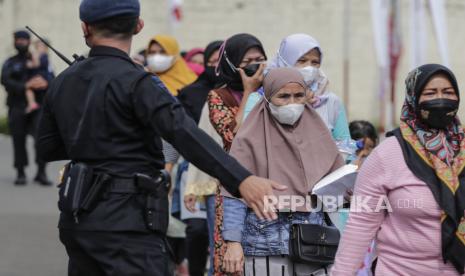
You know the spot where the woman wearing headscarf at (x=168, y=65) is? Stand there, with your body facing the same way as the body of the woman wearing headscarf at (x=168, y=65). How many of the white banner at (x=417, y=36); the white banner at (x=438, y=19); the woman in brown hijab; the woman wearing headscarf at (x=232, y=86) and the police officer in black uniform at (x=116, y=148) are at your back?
2

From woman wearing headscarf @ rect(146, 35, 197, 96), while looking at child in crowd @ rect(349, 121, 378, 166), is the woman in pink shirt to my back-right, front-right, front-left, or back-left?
front-right

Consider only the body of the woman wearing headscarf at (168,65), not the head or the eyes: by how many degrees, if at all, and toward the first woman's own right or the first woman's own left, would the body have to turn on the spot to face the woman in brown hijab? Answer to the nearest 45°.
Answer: approximately 45° to the first woman's own left

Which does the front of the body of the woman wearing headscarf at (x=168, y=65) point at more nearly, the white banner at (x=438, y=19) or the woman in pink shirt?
the woman in pink shirt

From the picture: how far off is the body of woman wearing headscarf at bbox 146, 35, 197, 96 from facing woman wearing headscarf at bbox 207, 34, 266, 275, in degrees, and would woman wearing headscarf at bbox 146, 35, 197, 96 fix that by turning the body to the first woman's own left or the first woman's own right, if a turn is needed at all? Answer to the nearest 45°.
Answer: approximately 45° to the first woman's own left

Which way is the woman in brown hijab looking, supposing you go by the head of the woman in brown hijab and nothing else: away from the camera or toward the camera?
toward the camera

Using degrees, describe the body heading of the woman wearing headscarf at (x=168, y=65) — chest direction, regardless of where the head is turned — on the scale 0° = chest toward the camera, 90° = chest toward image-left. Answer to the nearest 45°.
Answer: approximately 45°

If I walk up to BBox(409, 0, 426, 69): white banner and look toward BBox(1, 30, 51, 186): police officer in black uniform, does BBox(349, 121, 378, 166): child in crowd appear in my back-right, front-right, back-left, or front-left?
front-left

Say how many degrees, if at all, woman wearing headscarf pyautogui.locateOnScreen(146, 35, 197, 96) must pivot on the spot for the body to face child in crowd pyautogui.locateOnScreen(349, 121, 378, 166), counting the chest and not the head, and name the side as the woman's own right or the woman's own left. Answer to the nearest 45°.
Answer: approximately 90° to the woman's own left

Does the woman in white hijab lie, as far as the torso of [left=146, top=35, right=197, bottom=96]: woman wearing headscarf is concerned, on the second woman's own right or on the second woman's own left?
on the second woman's own left

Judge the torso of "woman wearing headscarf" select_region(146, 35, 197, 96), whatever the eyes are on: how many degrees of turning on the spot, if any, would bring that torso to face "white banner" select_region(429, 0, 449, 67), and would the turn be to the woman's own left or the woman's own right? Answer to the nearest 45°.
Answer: approximately 180°

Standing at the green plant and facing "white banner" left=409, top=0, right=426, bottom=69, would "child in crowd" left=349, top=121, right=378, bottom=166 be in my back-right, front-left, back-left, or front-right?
front-right

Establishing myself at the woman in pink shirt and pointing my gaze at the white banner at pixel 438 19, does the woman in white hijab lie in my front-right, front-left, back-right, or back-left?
front-left

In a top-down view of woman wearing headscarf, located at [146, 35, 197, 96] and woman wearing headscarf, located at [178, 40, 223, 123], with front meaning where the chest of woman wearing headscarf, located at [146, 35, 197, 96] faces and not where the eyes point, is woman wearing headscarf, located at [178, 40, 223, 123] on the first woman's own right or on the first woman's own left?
on the first woman's own left

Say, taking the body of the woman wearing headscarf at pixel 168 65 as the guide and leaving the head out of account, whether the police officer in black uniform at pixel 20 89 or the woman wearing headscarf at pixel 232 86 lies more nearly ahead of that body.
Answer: the woman wearing headscarf
